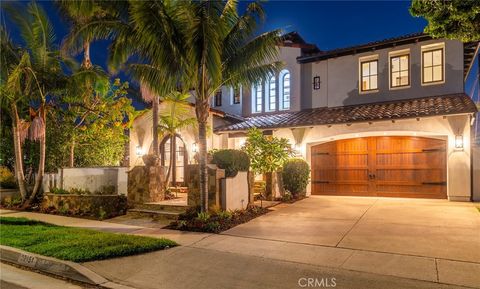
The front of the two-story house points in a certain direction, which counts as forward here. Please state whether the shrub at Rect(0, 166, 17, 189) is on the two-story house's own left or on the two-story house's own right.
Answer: on the two-story house's own right

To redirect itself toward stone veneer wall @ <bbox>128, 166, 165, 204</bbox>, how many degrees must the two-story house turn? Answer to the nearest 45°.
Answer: approximately 45° to its right

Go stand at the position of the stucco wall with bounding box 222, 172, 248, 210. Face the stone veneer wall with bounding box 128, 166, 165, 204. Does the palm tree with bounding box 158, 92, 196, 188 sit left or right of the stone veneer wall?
right

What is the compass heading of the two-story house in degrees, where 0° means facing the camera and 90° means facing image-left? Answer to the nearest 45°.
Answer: approximately 0°

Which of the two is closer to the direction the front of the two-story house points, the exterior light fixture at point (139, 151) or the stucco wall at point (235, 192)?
the stucco wall

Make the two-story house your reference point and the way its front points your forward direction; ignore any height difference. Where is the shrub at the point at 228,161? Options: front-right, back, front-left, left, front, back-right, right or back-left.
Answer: front-right

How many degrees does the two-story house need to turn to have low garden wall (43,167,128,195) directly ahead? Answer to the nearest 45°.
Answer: approximately 45° to its right

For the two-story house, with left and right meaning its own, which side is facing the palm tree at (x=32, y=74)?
right
